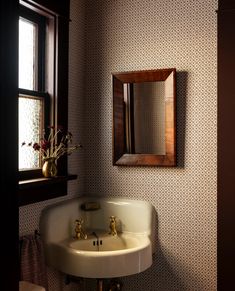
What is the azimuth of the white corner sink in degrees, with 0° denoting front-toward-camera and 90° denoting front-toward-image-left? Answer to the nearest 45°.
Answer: approximately 0°
